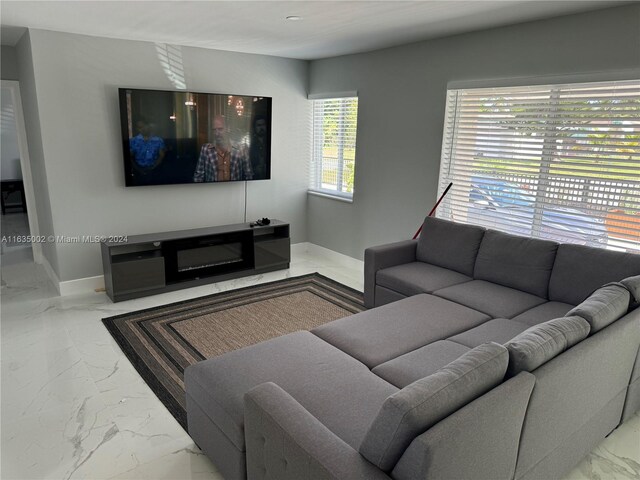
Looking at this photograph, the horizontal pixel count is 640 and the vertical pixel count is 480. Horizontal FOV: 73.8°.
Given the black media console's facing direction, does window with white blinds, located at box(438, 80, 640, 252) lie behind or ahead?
ahead

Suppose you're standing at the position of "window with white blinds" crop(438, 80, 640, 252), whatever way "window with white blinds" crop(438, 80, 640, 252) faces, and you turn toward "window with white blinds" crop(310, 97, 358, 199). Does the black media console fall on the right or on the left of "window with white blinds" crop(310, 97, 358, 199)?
left

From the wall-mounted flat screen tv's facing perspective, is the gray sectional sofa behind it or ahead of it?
ahead

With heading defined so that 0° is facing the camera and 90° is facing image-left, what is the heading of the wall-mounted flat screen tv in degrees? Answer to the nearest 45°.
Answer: approximately 315°

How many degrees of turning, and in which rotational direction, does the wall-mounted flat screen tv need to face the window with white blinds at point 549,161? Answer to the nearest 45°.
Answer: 0° — it already faces it

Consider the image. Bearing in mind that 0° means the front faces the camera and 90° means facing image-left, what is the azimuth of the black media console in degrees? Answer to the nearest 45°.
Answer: approximately 315°

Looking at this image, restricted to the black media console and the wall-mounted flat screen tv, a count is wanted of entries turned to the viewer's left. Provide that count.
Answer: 0

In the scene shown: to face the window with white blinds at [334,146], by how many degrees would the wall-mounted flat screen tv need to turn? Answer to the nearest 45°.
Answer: approximately 45° to its left
